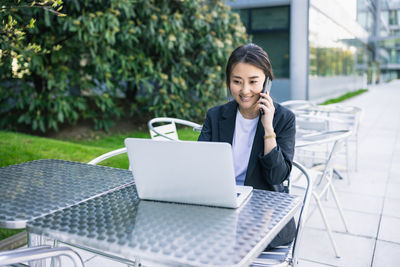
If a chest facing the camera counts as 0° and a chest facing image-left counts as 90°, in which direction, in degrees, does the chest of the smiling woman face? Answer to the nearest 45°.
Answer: approximately 45°

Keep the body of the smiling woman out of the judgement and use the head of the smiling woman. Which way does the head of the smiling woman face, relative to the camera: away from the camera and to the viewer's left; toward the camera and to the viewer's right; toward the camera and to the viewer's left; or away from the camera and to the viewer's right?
toward the camera and to the viewer's left

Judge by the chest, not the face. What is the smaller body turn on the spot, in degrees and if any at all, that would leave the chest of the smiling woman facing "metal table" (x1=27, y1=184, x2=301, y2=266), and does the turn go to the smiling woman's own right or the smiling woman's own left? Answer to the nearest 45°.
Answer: approximately 45° to the smiling woman's own left

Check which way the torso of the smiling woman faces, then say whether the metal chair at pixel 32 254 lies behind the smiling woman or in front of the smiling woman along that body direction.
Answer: in front

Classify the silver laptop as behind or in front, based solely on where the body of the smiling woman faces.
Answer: in front

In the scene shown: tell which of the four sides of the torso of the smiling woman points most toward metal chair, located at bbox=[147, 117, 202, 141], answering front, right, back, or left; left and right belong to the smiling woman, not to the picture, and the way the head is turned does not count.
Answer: right
